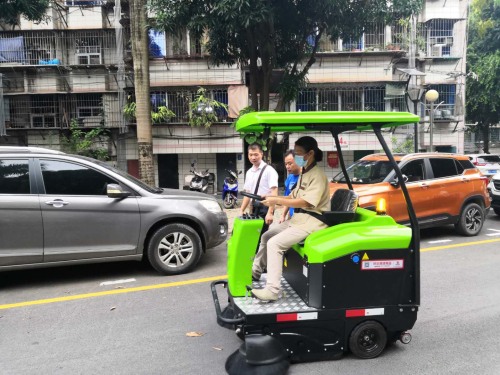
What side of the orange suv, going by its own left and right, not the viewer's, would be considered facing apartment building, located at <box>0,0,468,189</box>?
right

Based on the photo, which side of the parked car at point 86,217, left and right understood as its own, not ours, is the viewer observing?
right

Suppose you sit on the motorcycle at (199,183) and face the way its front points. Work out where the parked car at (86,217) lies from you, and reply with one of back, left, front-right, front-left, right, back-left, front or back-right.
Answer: front-left

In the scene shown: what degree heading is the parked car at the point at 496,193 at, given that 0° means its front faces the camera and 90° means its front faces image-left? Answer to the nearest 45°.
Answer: approximately 45°

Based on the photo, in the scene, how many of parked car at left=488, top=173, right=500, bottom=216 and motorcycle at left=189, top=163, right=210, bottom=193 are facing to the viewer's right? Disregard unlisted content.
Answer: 0

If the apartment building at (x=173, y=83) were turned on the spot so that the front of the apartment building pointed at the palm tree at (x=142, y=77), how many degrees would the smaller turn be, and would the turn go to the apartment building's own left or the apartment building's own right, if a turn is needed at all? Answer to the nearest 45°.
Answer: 0° — it already faces it

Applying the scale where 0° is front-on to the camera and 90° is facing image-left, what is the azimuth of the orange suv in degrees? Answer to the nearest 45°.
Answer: approximately 45°

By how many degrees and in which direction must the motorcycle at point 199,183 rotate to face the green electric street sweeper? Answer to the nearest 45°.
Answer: approximately 45° to its left

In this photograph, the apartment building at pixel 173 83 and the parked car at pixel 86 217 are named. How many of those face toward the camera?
1

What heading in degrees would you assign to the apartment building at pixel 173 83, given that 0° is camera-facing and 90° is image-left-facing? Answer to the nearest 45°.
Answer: approximately 0°

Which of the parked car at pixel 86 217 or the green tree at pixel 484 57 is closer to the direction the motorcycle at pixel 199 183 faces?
the parked car

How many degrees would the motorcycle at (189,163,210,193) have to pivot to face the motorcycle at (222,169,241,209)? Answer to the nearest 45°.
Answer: approximately 90° to its left

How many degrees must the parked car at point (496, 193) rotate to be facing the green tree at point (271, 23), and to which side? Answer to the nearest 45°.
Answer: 0° — it already faces it
